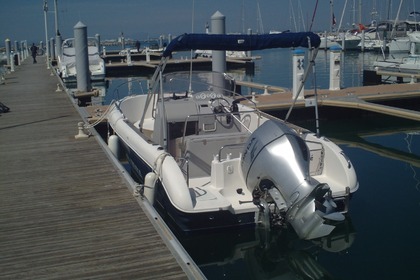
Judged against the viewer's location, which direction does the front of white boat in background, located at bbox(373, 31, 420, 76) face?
facing to the left of the viewer

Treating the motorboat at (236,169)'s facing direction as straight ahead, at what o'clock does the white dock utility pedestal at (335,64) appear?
The white dock utility pedestal is roughly at 2 o'clock from the motorboat.

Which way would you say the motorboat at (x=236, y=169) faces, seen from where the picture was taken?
facing away from the viewer and to the left of the viewer

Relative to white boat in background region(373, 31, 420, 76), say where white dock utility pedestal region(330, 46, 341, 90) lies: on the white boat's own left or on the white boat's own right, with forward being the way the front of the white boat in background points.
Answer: on the white boat's own left

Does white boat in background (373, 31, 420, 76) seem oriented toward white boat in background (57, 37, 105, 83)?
yes
